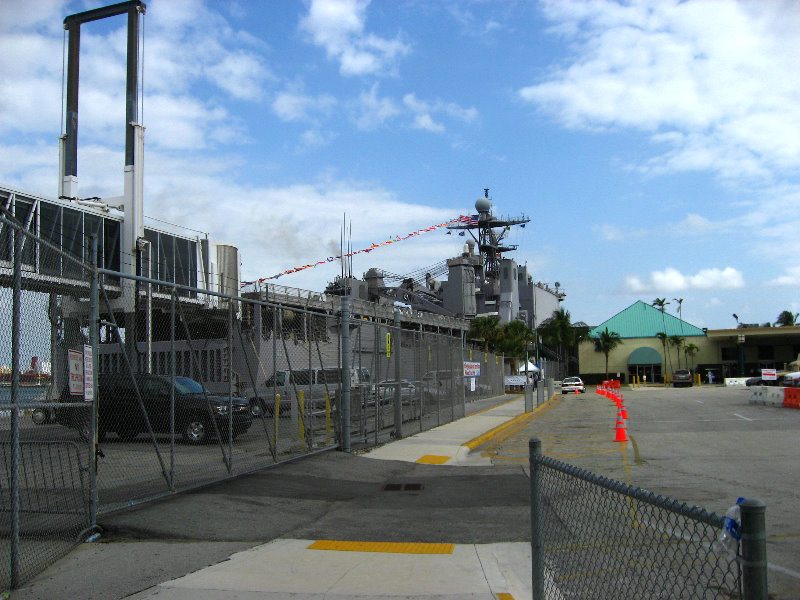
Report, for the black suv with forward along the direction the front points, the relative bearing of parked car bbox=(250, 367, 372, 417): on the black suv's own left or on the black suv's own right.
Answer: on the black suv's own left

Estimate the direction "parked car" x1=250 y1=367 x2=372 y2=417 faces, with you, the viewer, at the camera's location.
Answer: facing to the left of the viewer

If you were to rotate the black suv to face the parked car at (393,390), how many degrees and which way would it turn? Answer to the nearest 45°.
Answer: approximately 90° to its left

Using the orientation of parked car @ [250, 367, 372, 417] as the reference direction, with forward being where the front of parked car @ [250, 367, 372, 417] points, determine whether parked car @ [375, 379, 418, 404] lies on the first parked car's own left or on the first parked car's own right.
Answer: on the first parked car's own right

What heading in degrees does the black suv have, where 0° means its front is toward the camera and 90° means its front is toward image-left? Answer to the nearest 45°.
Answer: approximately 315°

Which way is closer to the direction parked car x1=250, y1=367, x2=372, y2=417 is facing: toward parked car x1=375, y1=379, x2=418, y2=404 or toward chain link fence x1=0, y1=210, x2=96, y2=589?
the chain link fence

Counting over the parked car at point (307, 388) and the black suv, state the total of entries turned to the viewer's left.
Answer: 1
